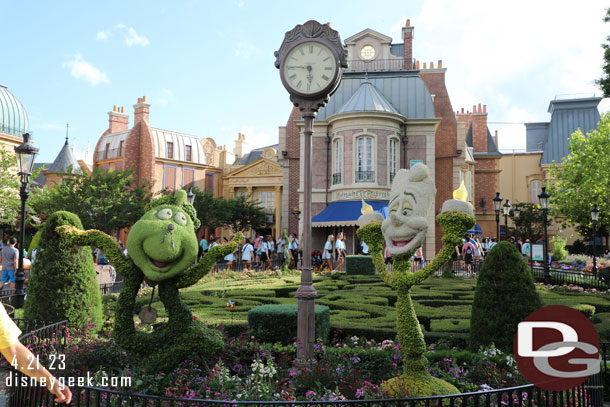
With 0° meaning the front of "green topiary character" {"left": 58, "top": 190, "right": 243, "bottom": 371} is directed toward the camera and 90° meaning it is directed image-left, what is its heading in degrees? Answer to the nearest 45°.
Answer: approximately 0°

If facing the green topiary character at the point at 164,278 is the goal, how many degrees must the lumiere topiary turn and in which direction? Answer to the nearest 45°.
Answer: approximately 45° to its right

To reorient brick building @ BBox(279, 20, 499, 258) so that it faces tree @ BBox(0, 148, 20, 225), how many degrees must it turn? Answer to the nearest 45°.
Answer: approximately 90° to its right

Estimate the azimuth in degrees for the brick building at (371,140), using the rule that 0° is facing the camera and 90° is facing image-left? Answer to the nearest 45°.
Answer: approximately 0°

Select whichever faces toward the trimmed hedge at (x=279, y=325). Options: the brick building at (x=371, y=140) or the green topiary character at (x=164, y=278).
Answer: the brick building

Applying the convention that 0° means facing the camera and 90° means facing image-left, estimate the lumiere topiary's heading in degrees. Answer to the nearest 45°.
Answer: approximately 45°

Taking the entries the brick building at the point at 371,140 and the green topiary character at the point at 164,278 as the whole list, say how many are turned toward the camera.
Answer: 2

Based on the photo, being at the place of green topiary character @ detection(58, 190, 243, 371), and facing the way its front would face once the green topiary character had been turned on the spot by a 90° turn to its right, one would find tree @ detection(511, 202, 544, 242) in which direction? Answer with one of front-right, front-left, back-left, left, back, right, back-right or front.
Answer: back-right

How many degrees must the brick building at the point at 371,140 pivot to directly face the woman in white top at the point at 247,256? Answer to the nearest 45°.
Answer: approximately 45° to its right
